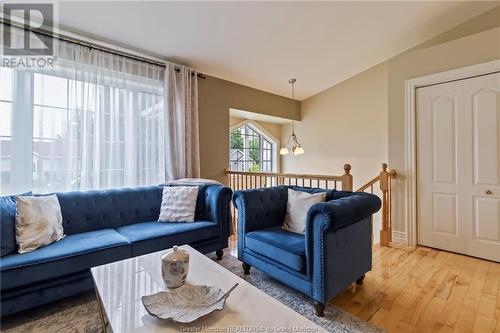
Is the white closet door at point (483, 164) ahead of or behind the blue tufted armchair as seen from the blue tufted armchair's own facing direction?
behind

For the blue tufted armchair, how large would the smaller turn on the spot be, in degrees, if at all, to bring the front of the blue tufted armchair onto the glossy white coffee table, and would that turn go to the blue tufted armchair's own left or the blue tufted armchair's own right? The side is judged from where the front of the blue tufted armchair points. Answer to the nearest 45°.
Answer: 0° — it already faces it

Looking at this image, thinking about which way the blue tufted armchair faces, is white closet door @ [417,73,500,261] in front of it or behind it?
behind

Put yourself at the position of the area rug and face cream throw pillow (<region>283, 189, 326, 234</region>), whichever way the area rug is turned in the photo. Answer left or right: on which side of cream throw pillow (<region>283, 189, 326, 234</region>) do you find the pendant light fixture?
left

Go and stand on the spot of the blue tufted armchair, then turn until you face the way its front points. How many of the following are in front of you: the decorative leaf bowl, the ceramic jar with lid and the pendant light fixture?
2

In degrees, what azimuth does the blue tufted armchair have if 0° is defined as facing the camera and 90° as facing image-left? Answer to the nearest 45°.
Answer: approximately 45°

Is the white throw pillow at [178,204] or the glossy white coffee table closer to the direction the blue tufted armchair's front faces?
the glossy white coffee table

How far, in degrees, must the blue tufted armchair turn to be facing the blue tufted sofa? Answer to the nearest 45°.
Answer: approximately 45° to its right

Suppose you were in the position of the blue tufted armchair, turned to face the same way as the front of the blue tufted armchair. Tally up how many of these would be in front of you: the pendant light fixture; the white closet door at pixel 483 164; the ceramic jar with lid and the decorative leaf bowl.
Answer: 2

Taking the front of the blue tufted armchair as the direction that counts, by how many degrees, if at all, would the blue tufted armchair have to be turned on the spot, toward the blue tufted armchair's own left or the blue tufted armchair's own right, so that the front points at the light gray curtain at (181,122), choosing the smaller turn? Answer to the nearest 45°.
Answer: approximately 90° to the blue tufted armchair's own right

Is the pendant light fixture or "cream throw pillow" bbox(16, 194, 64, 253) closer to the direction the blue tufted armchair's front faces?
the cream throw pillow

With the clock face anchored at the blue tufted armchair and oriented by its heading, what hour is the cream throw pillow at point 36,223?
The cream throw pillow is roughly at 1 o'clock from the blue tufted armchair.

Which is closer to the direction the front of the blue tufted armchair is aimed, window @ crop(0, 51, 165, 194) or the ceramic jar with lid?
the ceramic jar with lid

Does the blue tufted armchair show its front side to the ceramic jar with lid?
yes

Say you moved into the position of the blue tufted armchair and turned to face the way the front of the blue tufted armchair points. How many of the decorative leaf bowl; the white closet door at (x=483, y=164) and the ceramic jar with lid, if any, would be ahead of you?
2

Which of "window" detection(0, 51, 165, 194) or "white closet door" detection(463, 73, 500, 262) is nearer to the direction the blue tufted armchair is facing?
the window
